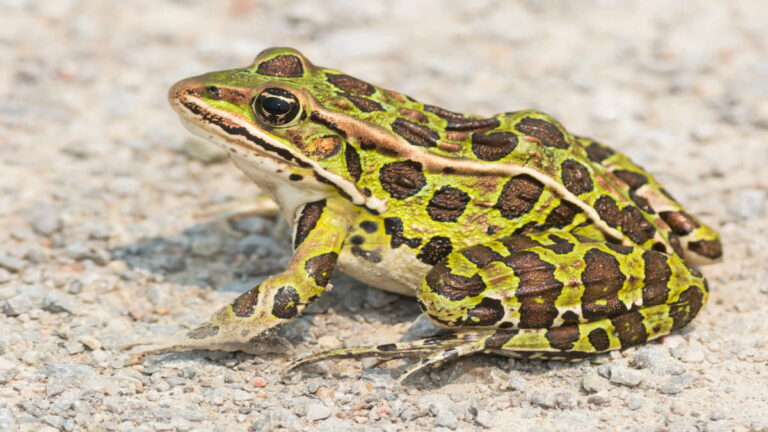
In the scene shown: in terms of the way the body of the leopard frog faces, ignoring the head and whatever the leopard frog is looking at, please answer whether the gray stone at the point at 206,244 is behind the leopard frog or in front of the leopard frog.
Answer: in front

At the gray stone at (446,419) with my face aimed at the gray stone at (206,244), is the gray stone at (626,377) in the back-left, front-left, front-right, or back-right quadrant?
back-right

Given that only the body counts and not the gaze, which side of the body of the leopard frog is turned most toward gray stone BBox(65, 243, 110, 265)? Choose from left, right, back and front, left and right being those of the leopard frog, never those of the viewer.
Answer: front

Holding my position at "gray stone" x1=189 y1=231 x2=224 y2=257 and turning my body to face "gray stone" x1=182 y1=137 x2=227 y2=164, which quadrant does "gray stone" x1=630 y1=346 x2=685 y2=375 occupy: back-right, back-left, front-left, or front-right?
back-right

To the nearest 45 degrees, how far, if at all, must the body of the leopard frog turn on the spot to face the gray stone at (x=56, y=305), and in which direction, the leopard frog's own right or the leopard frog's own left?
0° — it already faces it

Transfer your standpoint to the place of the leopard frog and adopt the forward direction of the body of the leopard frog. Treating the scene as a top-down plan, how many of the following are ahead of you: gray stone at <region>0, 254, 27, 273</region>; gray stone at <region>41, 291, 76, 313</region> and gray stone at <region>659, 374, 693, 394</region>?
2

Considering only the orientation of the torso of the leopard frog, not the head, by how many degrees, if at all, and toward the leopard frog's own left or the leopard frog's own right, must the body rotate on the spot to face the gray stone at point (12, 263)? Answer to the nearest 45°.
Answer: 0° — it already faces it

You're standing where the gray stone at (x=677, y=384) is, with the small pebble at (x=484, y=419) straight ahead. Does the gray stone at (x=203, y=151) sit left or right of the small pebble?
right

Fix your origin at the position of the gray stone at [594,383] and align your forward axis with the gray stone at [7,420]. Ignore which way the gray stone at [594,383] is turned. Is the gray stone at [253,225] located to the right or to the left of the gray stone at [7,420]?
right

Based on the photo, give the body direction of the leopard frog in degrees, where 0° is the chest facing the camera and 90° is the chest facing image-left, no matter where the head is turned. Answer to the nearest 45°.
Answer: approximately 90°

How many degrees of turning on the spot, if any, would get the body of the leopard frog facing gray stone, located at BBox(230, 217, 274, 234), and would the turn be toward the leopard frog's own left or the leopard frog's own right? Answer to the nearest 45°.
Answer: approximately 45° to the leopard frog's own right

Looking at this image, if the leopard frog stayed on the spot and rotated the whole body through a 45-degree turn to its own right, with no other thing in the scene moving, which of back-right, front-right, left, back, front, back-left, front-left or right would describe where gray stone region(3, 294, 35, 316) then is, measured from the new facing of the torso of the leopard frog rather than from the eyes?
front-left

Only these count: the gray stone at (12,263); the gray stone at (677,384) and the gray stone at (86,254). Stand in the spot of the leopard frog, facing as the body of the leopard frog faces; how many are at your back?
1

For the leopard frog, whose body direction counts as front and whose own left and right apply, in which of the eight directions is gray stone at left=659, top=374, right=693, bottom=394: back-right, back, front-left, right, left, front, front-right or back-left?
back
